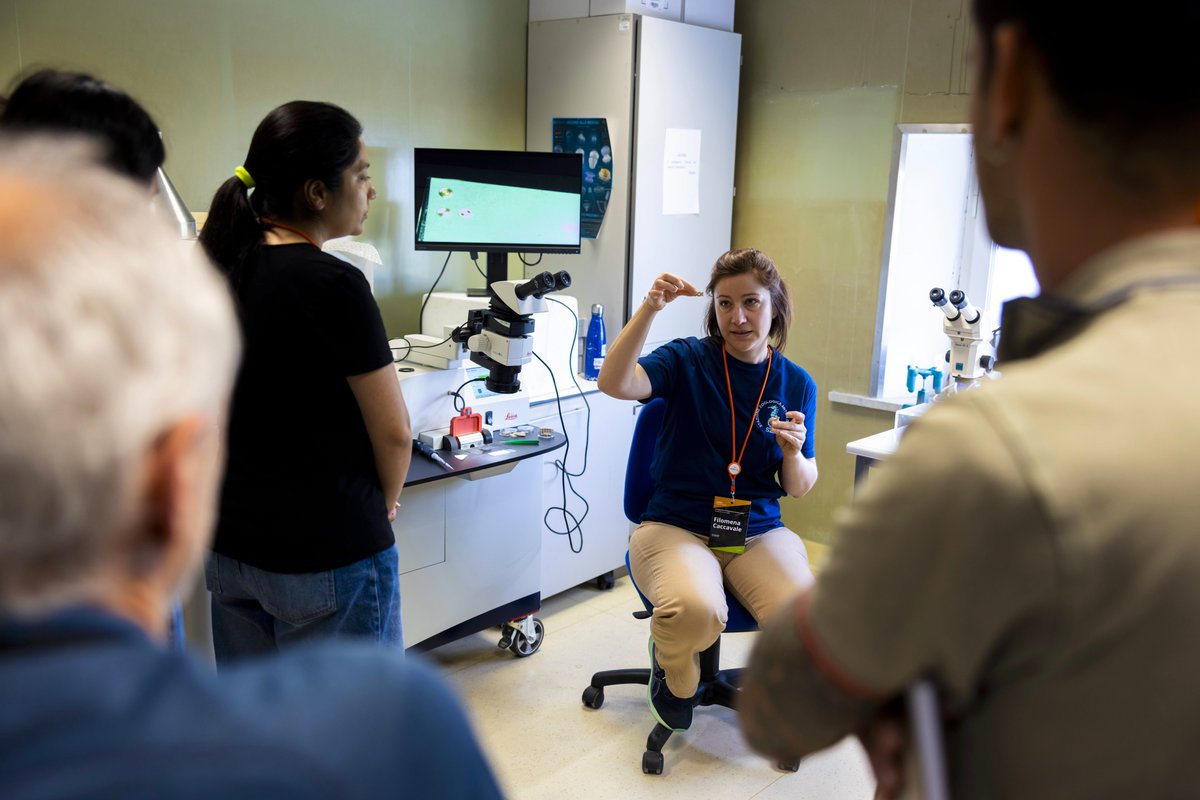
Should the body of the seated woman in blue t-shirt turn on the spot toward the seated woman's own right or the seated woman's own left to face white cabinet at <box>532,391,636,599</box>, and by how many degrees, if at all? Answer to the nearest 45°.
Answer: approximately 135° to the seated woman's own right

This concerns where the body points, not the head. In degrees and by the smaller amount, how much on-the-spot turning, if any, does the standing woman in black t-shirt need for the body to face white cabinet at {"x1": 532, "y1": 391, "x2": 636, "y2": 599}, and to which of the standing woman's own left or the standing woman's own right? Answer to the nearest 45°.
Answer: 0° — they already face it

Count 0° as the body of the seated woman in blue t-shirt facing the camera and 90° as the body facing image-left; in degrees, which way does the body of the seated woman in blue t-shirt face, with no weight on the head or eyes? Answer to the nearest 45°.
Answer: approximately 0°

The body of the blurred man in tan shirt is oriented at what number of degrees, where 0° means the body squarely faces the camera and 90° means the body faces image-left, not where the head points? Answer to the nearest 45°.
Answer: approximately 135°

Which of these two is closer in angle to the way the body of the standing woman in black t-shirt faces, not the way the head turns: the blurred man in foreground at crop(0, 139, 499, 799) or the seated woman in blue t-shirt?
the seated woman in blue t-shirt

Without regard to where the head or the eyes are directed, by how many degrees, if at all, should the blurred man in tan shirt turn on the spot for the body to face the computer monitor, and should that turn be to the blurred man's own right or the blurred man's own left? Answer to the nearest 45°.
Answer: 0° — they already face it

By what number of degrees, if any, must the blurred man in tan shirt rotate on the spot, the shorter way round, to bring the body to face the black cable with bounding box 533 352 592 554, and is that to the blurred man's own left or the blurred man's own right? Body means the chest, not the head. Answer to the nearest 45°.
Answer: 0° — they already face it

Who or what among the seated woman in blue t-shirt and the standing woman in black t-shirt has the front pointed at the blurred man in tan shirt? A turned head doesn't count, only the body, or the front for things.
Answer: the seated woman in blue t-shirt

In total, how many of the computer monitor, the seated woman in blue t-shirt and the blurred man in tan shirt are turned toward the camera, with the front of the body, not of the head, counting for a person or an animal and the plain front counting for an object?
2

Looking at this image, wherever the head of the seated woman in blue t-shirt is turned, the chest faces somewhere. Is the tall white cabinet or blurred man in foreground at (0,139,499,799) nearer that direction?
the blurred man in foreground

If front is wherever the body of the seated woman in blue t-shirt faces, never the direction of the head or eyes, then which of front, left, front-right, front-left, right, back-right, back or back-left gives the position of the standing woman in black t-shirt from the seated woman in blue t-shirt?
front-right
